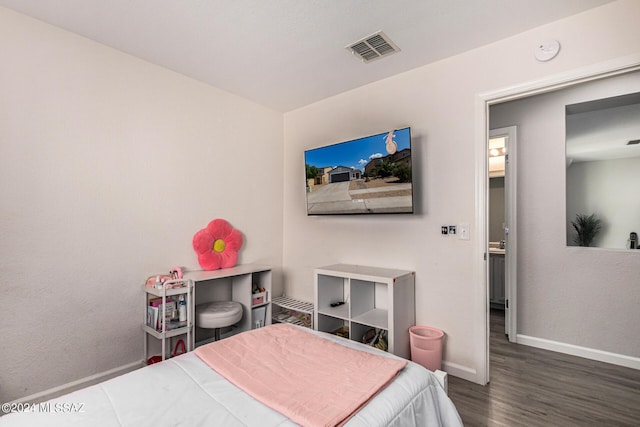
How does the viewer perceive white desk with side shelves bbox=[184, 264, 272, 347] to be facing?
facing the viewer and to the right of the viewer

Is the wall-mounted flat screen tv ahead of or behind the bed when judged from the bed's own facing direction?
ahead

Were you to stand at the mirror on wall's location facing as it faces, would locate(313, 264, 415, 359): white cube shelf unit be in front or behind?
in front

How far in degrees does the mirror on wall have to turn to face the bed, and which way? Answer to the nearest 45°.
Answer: approximately 45° to its left

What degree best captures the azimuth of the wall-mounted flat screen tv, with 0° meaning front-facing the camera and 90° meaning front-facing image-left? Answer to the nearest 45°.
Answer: approximately 45°

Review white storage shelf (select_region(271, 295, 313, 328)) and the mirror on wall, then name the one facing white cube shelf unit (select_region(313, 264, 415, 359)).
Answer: the mirror on wall

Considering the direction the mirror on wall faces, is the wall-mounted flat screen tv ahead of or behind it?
ahead

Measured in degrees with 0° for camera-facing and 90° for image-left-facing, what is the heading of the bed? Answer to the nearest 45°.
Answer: approximately 225°

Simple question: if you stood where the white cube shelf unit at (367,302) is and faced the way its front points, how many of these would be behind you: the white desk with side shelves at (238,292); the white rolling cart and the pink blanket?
0

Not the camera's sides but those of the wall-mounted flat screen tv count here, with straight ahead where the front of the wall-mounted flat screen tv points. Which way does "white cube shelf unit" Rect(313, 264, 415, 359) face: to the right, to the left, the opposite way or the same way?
the same way

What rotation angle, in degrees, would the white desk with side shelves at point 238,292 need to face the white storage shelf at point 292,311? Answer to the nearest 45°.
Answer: approximately 45° to its left

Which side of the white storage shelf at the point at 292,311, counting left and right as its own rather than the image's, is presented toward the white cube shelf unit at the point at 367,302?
left

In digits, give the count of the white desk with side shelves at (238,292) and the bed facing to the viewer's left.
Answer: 0

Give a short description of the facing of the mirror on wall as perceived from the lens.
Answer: facing the viewer and to the left of the viewer

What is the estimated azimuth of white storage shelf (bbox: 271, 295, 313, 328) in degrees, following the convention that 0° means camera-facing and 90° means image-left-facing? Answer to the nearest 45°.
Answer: approximately 45°
